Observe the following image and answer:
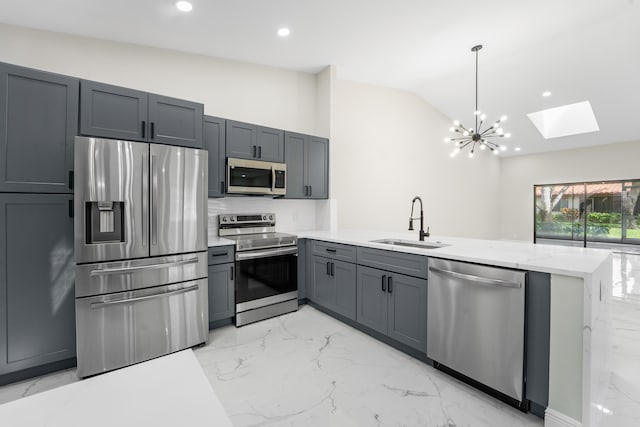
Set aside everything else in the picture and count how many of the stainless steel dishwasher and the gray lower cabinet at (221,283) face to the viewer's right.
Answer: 0

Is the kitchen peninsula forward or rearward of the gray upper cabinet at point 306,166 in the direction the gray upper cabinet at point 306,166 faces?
forward

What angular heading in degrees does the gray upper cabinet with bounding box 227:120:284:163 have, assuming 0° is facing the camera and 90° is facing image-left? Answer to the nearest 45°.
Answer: approximately 315°

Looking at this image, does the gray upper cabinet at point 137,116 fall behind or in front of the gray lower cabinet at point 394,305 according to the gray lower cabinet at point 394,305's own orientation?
in front

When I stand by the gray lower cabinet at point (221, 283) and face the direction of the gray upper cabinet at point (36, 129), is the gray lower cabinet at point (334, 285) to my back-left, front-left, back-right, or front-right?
back-left

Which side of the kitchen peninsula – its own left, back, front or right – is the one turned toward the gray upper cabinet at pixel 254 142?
right

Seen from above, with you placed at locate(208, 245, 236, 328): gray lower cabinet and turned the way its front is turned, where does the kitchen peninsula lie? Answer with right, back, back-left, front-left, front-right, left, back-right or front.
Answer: front-left

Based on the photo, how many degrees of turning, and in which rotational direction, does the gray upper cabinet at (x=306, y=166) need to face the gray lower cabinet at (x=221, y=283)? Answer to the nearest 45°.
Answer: approximately 90° to its right

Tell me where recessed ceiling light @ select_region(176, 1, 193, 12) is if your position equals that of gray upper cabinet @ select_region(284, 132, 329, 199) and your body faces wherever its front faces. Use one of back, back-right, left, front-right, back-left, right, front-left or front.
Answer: right

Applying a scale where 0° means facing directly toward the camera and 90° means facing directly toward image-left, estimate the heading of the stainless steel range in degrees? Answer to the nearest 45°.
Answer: approximately 315°

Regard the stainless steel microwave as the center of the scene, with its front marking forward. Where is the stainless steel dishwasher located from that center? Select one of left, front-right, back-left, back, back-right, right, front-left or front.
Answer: front

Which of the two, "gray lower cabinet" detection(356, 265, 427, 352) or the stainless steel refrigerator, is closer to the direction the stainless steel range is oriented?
the gray lower cabinet

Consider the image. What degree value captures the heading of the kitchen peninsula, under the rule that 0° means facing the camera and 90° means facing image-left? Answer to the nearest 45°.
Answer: approximately 45°

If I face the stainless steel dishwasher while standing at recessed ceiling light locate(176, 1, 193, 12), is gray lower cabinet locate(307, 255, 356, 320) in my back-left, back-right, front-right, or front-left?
front-left

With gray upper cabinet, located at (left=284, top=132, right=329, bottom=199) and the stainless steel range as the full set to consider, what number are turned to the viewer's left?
0
